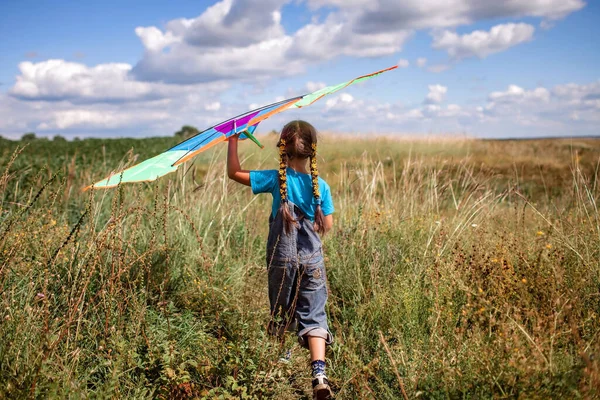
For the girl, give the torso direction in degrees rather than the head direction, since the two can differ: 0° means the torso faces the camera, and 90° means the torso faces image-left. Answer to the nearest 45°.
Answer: approximately 180°

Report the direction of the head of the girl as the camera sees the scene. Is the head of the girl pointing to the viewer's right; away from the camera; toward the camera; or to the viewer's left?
away from the camera
